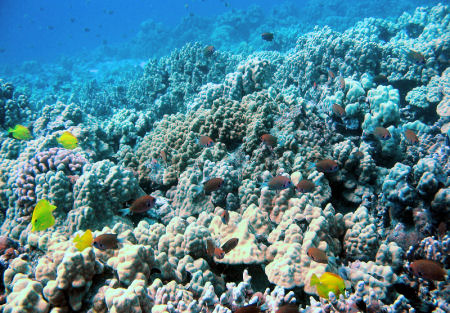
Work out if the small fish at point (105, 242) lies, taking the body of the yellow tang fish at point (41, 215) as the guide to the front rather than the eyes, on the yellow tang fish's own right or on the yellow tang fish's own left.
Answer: on the yellow tang fish's own left

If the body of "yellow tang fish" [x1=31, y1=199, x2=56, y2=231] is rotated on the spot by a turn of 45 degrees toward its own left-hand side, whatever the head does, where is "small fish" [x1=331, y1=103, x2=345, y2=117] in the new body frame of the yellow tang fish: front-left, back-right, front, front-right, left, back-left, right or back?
back-left

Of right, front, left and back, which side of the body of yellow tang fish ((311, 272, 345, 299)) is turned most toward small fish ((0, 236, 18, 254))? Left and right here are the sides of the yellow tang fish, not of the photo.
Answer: back

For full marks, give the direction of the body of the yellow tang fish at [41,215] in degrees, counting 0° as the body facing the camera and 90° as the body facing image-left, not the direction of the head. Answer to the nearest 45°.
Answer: approximately 90°

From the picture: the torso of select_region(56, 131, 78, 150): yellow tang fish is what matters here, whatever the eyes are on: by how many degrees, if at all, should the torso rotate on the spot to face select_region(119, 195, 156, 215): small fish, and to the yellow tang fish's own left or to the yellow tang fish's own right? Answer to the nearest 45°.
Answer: approximately 45° to the yellow tang fish's own right
